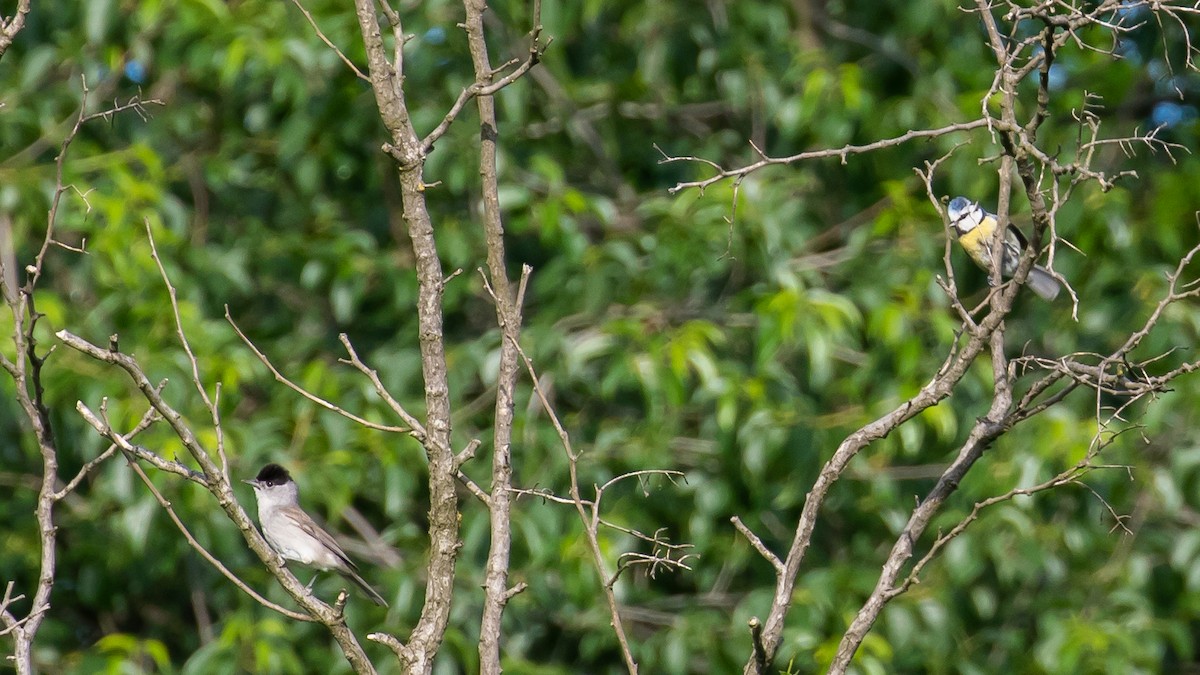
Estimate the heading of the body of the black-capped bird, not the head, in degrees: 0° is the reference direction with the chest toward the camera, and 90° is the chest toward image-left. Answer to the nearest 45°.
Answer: approximately 90°

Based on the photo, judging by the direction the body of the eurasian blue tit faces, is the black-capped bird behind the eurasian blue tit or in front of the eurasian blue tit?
in front

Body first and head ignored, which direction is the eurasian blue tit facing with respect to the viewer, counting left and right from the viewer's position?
facing to the left of the viewer

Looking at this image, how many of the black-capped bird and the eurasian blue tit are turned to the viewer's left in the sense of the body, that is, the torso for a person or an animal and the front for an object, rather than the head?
2

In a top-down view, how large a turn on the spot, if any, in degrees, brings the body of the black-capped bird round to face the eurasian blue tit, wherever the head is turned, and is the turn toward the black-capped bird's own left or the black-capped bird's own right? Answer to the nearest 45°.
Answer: approximately 180°
